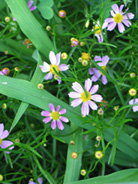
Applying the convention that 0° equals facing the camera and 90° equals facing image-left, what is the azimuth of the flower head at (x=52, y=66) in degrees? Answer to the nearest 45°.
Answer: approximately 0°
